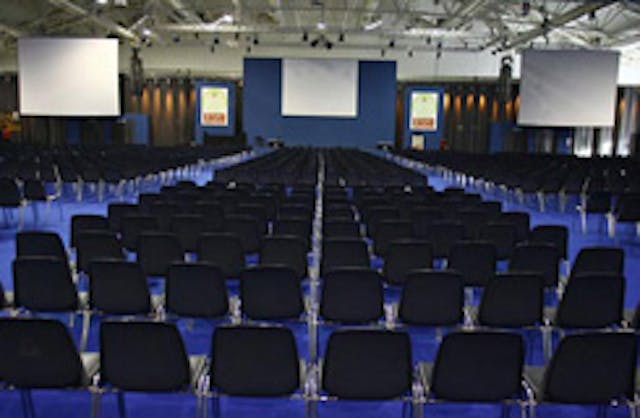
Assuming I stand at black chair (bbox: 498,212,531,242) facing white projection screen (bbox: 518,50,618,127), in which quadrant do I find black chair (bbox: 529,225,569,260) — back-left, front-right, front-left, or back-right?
back-right

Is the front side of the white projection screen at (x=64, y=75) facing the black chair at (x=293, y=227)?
yes

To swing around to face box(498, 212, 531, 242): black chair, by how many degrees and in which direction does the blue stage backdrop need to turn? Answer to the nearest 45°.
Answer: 0° — it already faces it

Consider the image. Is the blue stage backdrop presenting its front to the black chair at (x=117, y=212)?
yes

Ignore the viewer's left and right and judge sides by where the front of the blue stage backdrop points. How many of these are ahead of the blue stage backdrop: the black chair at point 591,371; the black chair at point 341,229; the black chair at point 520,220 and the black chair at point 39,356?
4

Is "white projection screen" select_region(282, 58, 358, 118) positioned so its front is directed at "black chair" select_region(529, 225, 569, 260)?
yes

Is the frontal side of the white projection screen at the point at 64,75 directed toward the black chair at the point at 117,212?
yes

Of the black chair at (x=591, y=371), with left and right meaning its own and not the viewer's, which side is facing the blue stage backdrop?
front

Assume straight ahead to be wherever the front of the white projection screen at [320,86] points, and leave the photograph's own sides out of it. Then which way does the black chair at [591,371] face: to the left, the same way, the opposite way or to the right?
the opposite way

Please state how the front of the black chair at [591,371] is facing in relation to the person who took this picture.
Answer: facing away from the viewer and to the left of the viewer
